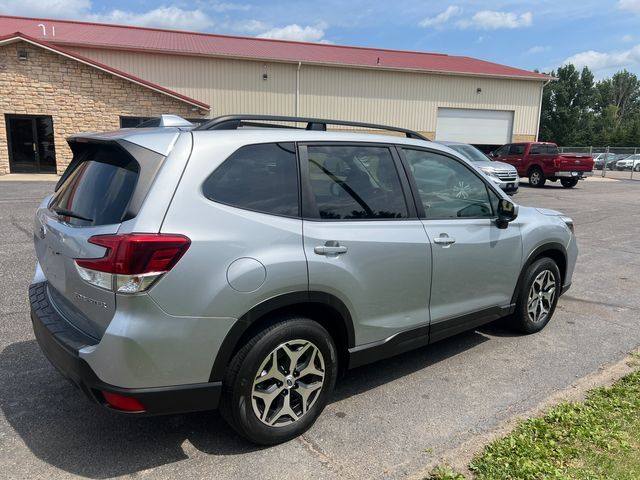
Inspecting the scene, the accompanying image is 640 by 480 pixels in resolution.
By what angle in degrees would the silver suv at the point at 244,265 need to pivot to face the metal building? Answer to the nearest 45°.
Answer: approximately 45° to its left

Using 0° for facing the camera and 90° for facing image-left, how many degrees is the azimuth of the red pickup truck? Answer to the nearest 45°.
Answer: approximately 135°

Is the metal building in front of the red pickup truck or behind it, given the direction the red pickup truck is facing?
in front

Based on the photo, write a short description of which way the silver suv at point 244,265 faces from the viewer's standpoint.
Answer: facing away from the viewer and to the right of the viewer

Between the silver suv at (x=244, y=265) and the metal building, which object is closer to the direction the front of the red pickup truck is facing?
the metal building

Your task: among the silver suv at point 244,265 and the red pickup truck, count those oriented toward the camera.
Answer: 0

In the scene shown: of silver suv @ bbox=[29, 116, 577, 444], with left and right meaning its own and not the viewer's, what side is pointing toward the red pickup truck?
front
